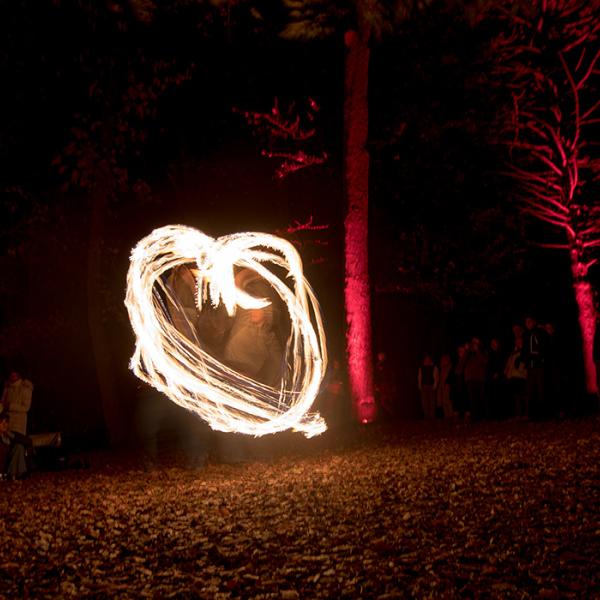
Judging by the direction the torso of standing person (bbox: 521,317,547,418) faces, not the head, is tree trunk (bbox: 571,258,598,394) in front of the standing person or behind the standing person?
behind

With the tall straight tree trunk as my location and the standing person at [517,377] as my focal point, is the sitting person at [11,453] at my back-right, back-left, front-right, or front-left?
back-right

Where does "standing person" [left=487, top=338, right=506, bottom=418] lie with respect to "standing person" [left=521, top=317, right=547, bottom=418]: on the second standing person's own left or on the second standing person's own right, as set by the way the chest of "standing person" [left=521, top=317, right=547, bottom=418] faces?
on the second standing person's own right

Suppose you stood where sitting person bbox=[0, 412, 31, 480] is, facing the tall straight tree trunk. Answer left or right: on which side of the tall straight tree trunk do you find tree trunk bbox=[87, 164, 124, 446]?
left

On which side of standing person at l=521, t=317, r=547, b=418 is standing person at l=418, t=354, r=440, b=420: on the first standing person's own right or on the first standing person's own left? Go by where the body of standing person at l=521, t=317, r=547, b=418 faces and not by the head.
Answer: on the first standing person's own right

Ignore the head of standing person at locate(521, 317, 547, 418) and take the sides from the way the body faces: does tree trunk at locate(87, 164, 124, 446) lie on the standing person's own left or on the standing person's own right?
on the standing person's own right

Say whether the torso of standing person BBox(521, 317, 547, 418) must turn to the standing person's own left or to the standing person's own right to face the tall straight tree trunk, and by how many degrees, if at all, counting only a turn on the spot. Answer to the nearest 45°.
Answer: approximately 90° to the standing person's own right

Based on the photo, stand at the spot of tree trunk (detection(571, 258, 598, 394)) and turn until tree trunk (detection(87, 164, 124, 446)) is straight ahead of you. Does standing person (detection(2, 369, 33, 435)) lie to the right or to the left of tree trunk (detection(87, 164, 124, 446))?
left

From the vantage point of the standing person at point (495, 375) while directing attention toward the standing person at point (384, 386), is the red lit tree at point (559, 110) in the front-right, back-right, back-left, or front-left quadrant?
back-right

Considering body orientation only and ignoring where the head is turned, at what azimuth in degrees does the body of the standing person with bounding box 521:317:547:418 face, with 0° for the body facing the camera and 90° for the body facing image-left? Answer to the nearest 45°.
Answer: approximately 45°
